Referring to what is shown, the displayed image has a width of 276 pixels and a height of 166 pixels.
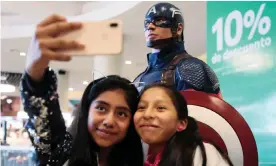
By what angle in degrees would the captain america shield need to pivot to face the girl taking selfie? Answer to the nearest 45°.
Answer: approximately 45° to its right

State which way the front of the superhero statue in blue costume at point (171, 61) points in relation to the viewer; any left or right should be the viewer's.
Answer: facing the viewer and to the left of the viewer

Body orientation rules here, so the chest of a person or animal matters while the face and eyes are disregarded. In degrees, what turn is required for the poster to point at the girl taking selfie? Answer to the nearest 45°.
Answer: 0° — it already faces them

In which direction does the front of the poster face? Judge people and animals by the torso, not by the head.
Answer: toward the camera

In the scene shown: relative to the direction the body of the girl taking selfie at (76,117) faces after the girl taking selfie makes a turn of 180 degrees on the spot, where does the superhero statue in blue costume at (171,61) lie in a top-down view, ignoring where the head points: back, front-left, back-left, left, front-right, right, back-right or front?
front-right

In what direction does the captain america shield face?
toward the camera

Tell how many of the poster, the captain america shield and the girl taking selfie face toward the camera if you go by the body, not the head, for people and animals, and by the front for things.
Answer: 3

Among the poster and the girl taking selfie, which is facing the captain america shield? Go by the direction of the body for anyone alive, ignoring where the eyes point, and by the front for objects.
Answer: the poster

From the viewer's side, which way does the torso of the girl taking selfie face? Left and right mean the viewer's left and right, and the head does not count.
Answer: facing the viewer
